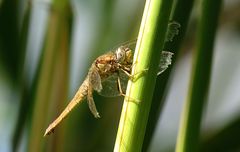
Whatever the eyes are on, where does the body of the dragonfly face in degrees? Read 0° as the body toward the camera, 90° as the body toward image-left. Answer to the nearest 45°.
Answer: approximately 270°
